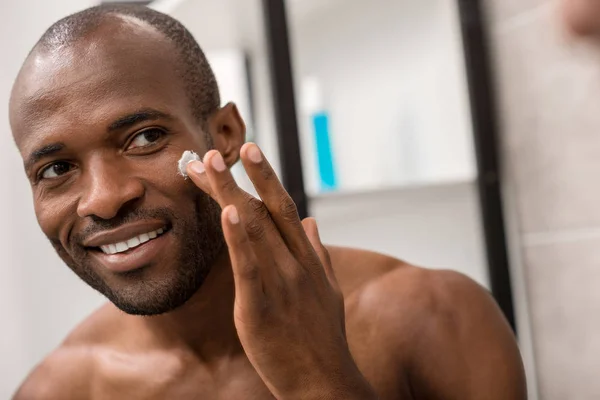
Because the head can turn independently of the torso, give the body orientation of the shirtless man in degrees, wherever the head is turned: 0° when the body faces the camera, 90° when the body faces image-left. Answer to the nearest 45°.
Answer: approximately 45°

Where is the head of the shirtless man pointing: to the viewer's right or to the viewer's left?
to the viewer's left
